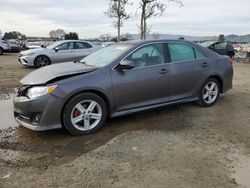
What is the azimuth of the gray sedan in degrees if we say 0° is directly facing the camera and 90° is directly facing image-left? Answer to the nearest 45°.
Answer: approximately 45°

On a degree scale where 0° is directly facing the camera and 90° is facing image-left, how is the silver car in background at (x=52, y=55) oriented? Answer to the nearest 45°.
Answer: approximately 45°
